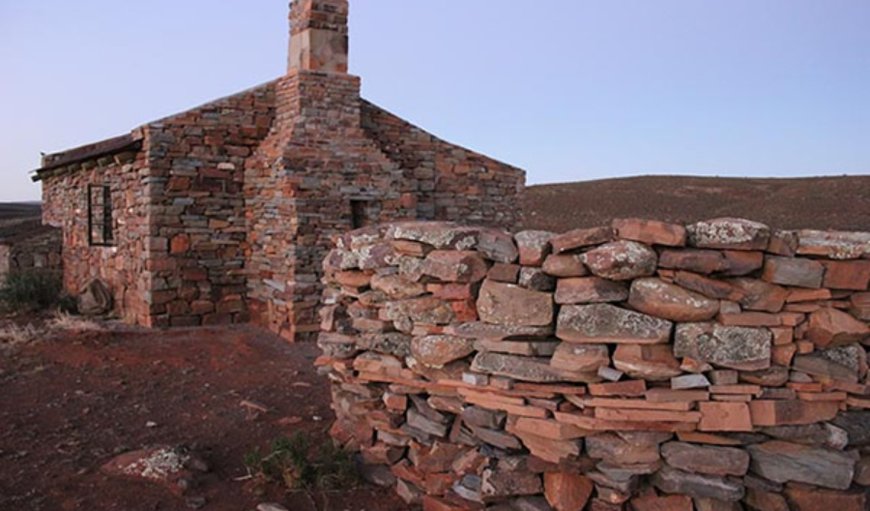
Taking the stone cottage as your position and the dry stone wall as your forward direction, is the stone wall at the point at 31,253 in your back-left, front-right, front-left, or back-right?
back-right

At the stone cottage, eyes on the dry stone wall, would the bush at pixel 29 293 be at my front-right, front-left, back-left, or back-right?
back-right
